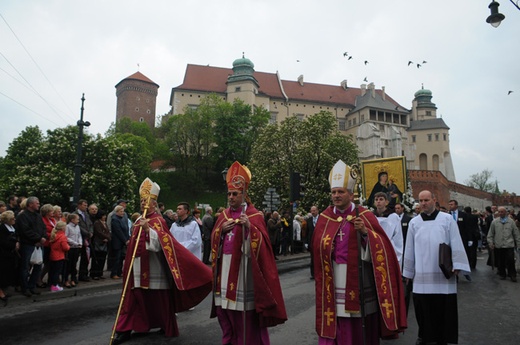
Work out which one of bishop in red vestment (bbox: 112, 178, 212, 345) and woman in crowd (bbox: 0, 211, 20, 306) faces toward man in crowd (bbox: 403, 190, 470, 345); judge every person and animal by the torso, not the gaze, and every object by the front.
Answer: the woman in crowd

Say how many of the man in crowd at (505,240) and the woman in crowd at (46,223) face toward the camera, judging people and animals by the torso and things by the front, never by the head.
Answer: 1

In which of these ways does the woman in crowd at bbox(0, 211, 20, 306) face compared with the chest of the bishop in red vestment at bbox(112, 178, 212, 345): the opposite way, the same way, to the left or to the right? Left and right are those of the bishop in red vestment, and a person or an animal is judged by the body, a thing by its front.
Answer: to the left

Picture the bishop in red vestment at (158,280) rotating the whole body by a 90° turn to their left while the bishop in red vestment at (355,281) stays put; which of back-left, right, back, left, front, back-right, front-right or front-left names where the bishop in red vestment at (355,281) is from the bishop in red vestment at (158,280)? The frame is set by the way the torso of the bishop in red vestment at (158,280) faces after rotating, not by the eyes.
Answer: front

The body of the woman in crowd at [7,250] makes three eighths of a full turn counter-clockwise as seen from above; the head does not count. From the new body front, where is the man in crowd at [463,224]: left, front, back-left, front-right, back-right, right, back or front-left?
right

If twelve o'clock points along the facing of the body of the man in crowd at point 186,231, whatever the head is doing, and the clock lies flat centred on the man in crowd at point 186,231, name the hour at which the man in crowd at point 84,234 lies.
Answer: the man in crowd at point 84,234 is roughly at 3 o'clock from the man in crowd at point 186,231.

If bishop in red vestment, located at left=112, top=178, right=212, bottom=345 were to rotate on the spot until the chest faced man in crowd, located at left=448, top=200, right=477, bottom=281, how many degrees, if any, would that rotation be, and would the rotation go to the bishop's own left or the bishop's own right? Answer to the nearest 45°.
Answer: approximately 180°

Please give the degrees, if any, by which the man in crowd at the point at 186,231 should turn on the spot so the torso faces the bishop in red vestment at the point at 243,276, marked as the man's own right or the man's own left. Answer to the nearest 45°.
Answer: approximately 45° to the man's own left

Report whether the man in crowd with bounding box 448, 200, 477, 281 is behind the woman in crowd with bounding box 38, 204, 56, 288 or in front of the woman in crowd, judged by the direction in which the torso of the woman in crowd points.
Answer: in front

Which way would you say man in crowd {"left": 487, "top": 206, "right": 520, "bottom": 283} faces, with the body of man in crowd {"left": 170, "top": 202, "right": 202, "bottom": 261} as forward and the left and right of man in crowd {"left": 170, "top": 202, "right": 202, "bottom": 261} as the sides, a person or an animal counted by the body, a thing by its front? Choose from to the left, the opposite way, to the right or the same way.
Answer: the same way

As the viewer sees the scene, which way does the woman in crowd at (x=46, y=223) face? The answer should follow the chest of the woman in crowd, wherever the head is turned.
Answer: to the viewer's right

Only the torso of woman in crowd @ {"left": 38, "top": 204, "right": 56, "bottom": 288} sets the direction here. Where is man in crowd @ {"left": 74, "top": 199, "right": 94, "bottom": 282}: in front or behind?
in front

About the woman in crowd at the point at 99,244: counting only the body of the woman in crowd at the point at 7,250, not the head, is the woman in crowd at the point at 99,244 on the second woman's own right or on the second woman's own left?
on the second woman's own left

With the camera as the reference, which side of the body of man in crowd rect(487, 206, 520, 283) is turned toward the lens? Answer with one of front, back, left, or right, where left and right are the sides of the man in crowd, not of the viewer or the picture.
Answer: front

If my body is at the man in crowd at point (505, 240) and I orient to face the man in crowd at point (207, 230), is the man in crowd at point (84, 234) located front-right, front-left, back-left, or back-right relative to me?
front-left
